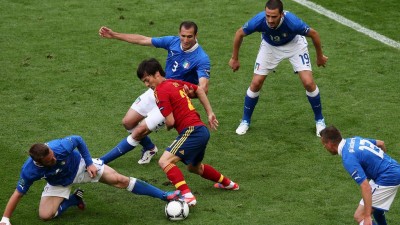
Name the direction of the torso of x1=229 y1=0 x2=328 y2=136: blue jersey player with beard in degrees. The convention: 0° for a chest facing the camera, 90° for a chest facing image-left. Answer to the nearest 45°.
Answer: approximately 0°

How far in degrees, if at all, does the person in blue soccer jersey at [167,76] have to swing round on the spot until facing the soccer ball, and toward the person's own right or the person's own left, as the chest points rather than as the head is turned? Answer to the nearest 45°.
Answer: approximately 45° to the person's own left

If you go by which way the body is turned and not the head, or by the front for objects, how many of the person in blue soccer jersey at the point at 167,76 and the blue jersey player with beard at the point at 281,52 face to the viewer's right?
0

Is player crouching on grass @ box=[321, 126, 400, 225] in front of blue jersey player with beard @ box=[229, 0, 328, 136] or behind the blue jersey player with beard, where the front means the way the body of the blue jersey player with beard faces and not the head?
in front

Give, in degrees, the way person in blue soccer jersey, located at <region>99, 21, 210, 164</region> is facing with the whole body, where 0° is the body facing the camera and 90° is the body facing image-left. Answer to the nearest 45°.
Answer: approximately 45°

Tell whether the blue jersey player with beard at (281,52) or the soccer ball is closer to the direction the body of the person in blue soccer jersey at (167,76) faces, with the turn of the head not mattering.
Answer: the soccer ball

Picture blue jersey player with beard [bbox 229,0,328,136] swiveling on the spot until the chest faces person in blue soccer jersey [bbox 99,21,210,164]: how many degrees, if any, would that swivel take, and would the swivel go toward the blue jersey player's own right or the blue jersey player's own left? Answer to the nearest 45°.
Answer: approximately 45° to the blue jersey player's own right
